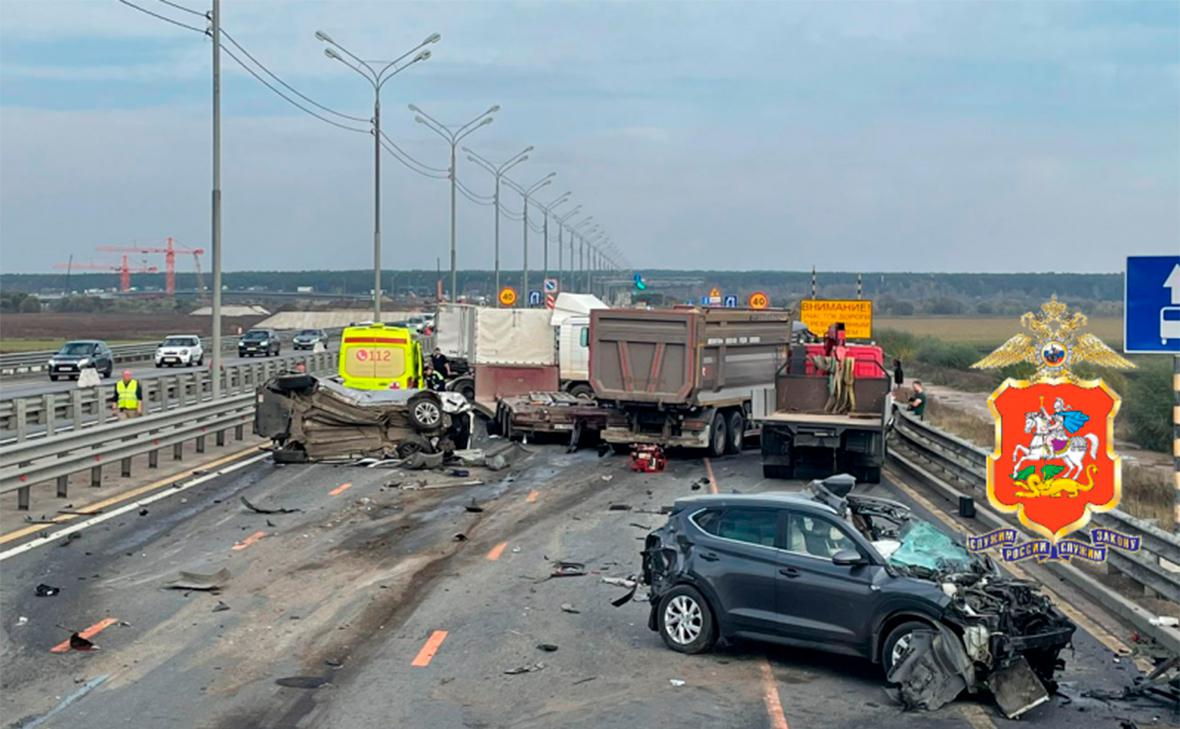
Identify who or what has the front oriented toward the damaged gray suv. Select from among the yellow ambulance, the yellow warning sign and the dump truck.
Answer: the yellow warning sign

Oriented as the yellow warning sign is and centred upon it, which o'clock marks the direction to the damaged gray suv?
The damaged gray suv is roughly at 12 o'clock from the yellow warning sign.

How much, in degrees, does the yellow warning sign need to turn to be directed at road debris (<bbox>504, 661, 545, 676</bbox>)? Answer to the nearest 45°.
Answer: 0° — it already faces it

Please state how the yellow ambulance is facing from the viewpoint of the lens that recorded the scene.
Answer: facing away from the viewer

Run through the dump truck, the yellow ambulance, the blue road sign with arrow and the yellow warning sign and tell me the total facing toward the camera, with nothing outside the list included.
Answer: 2

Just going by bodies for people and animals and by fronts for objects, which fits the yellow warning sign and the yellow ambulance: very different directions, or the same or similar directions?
very different directions

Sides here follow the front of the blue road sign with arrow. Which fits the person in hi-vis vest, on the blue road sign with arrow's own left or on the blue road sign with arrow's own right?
on the blue road sign with arrow's own right

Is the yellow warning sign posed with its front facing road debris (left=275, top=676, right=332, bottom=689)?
yes

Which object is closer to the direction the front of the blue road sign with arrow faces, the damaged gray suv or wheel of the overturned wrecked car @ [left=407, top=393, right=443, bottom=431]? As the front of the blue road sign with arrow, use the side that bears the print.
the damaged gray suv

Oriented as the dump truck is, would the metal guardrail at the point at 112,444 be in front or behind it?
behind

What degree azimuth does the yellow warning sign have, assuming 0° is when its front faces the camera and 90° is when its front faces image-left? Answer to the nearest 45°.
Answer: approximately 0°
